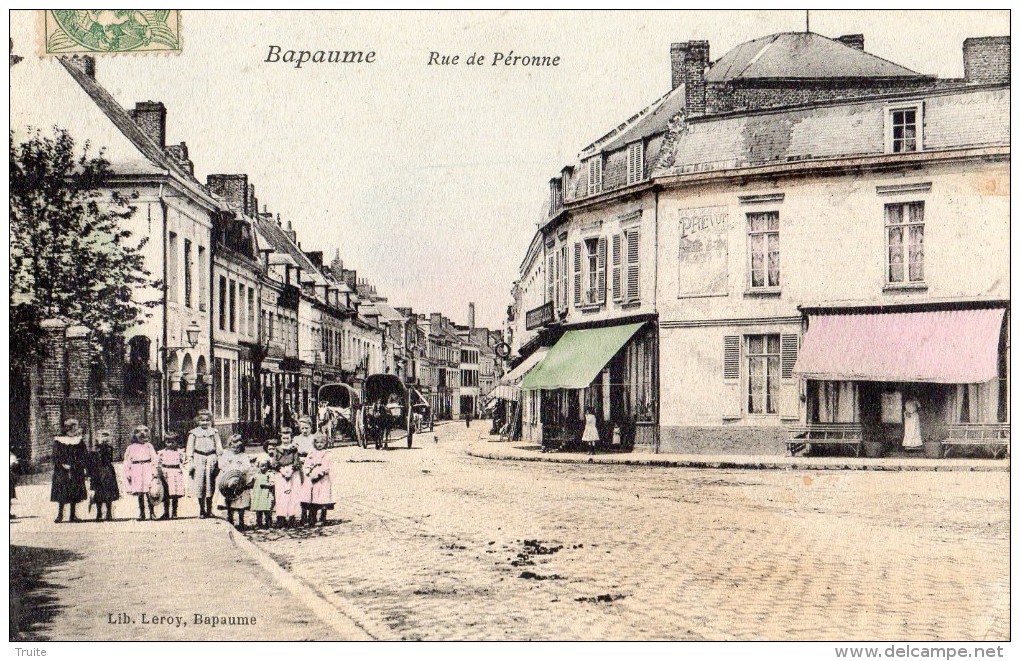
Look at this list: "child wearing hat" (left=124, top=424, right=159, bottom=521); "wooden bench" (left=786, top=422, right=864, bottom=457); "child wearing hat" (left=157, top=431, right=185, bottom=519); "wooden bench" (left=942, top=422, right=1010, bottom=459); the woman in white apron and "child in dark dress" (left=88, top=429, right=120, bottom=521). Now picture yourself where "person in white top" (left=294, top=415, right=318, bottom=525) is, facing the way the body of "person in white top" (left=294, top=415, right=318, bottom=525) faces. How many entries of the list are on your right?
3

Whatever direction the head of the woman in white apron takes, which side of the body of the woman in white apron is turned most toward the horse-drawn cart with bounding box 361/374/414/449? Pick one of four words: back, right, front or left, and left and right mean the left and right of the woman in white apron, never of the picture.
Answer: right

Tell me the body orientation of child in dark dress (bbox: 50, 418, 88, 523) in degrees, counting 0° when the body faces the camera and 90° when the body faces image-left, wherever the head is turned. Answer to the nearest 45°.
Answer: approximately 0°

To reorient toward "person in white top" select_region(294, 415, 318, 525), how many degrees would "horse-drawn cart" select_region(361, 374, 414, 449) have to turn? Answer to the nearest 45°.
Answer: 0° — it already faces them

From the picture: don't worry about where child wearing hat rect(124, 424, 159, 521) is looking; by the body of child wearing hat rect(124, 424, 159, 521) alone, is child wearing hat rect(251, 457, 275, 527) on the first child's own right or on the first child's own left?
on the first child's own left

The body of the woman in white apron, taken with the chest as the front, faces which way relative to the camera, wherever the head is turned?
toward the camera

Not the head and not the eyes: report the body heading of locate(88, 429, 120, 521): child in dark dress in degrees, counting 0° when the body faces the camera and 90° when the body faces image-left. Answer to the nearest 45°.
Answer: approximately 0°
